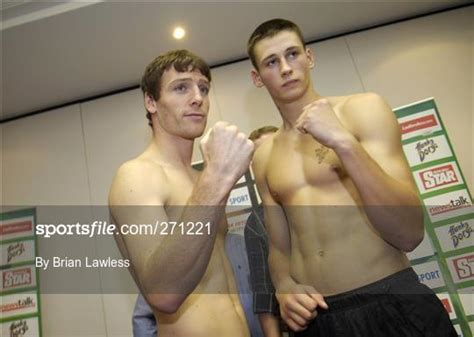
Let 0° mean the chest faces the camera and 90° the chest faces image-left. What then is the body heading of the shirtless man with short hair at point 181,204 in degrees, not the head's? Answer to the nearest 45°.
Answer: approximately 315°

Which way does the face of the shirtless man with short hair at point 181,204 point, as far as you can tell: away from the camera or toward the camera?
toward the camera
